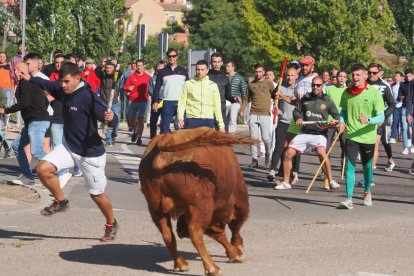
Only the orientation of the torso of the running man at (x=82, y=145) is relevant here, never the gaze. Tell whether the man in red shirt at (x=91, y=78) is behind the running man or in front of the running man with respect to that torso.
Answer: behind

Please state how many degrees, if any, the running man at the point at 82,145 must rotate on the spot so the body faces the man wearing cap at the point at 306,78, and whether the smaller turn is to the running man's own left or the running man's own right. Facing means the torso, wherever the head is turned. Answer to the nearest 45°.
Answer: approximately 180°

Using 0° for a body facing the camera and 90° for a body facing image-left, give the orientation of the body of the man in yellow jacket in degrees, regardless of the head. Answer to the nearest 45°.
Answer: approximately 0°

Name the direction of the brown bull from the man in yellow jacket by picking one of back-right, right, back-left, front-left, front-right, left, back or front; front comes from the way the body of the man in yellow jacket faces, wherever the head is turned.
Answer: front

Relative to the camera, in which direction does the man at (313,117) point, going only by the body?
toward the camera

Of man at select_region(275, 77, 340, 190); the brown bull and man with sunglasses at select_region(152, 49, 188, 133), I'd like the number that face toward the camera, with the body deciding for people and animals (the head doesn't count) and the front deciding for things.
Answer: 2

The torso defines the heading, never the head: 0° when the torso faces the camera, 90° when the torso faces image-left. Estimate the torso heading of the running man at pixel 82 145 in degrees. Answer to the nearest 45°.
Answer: approximately 45°

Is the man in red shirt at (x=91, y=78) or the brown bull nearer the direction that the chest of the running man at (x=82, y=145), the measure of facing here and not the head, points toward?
the brown bull

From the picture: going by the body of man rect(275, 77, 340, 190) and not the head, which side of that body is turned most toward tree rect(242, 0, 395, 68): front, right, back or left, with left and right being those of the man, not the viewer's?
back
